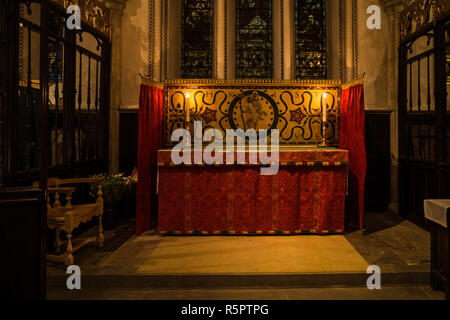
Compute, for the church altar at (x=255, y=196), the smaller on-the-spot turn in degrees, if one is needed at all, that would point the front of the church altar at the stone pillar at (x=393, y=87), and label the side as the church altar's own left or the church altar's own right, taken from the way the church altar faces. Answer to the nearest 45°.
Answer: approximately 135° to the church altar's own left

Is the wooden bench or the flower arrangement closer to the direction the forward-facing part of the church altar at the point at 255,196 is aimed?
the wooden bench

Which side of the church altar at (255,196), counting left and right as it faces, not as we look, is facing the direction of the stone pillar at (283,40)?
back

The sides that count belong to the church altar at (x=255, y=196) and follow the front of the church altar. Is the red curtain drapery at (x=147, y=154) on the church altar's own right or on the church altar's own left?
on the church altar's own right

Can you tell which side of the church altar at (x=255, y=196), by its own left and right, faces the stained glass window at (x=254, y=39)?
back

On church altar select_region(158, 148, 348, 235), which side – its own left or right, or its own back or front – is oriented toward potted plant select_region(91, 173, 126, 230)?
right

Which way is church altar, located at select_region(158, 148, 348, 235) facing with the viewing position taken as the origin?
facing the viewer

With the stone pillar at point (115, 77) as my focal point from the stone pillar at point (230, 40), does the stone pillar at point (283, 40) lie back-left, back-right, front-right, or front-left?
back-left

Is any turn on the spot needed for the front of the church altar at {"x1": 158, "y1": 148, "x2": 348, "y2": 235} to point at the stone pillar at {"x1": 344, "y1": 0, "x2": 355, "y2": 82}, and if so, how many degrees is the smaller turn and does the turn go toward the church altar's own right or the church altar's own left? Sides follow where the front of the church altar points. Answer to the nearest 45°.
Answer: approximately 135° to the church altar's own left
